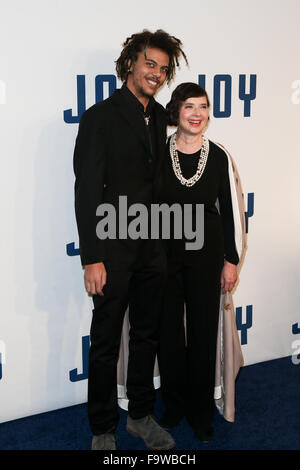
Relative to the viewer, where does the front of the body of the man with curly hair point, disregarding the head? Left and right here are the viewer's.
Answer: facing the viewer and to the right of the viewer

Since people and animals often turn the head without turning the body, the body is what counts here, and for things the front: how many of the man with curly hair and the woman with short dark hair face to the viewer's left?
0

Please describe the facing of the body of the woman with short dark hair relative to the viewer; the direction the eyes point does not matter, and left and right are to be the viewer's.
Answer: facing the viewer
